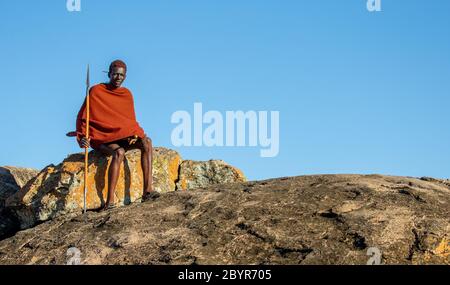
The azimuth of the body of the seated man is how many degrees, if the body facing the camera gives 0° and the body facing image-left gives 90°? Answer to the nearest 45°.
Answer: approximately 315°

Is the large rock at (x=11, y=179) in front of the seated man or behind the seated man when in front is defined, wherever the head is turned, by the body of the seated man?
behind
